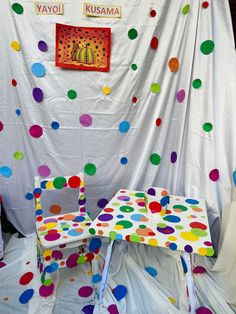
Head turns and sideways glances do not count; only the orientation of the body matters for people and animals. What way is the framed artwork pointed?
toward the camera
